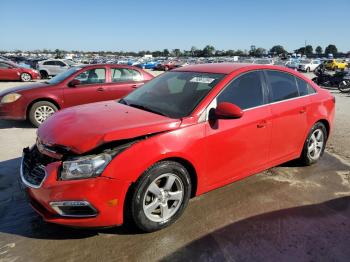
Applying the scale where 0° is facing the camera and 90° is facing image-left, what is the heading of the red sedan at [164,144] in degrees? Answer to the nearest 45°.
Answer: approximately 45°

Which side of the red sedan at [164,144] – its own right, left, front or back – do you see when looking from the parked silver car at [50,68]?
right

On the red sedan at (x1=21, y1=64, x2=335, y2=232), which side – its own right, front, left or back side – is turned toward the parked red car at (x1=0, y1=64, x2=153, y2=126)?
right

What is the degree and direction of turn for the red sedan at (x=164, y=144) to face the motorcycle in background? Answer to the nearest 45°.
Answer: approximately 180°

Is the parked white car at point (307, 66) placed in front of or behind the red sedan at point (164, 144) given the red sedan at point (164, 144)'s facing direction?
behind

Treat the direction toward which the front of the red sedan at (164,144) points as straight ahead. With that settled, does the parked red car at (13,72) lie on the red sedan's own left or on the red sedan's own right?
on the red sedan's own right
